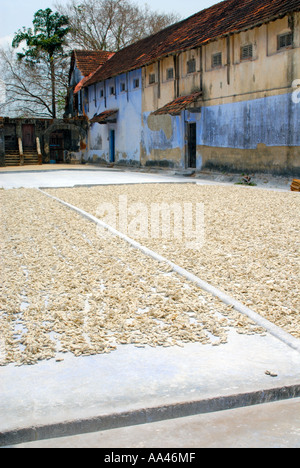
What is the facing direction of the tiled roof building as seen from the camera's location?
facing the viewer and to the left of the viewer

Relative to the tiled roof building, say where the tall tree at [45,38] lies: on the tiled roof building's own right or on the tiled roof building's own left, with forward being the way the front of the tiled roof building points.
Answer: on the tiled roof building's own right
